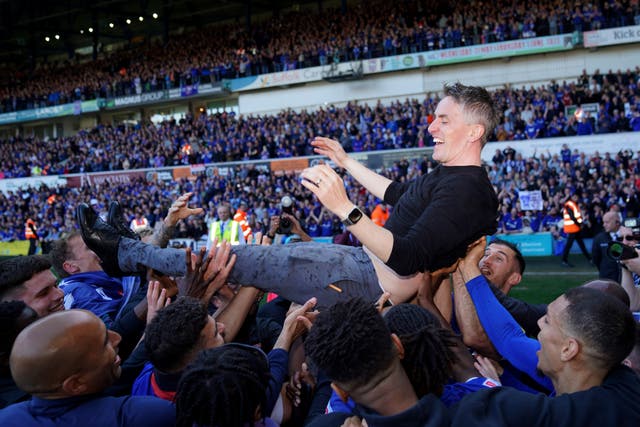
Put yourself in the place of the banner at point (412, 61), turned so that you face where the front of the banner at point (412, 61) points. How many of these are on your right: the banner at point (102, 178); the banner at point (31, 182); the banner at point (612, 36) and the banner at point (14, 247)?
3

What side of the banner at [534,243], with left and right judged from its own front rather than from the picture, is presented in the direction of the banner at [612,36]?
back

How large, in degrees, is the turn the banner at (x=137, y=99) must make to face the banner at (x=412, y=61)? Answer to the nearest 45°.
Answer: approximately 45° to its left

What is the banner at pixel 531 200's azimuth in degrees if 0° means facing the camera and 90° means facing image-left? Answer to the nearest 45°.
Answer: approximately 0°

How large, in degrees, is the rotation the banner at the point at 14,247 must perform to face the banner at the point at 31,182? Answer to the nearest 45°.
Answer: approximately 180°
